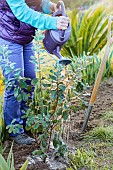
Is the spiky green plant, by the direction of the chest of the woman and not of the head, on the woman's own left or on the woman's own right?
on the woman's own left

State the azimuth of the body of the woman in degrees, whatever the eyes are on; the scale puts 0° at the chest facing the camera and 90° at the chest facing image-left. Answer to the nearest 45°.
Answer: approximately 315°
